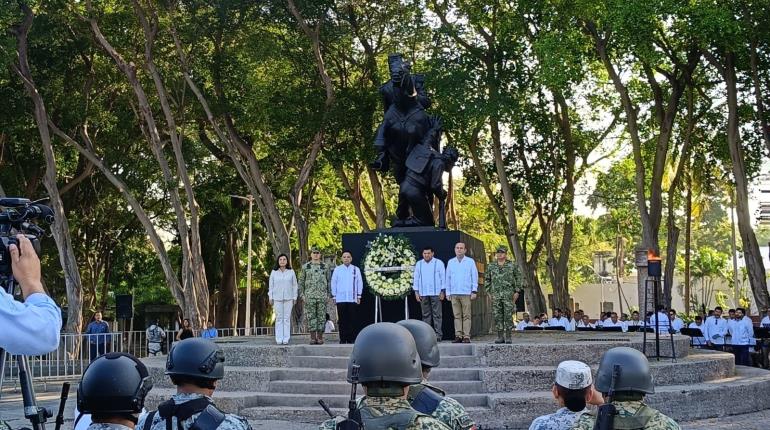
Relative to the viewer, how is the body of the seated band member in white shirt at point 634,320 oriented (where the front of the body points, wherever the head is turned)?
toward the camera

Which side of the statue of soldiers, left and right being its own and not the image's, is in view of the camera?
front

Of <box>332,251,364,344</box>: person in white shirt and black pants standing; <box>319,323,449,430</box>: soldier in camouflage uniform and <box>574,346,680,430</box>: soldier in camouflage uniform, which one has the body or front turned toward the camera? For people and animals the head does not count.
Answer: the person in white shirt and black pants standing

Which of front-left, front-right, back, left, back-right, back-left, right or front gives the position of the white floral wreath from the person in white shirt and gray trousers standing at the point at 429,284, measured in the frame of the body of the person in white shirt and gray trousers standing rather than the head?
back-right

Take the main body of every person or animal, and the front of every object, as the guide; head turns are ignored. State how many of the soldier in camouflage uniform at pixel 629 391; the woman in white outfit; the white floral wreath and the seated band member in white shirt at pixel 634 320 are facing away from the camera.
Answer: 1

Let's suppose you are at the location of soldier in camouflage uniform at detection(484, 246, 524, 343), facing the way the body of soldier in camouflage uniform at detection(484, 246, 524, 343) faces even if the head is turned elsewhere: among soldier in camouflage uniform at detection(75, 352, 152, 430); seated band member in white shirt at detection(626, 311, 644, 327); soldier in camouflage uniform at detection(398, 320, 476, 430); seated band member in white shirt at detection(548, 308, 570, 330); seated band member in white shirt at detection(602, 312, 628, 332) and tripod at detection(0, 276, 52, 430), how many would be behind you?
3

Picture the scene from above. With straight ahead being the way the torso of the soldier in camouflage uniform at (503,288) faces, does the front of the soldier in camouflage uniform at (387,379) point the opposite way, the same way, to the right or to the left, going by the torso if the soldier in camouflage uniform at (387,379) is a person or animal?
the opposite way

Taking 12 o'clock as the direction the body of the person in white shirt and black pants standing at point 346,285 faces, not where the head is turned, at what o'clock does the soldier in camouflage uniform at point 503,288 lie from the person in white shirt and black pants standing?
The soldier in camouflage uniform is roughly at 10 o'clock from the person in white shirt and black pants standing.

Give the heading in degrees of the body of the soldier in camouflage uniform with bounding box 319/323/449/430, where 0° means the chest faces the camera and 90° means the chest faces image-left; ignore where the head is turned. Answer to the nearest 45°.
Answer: approximately 180°

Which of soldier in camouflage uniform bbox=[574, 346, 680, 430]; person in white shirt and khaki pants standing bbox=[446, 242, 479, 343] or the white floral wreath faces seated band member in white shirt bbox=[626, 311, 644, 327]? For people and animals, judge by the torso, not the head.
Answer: the soldier in camouflage uniform

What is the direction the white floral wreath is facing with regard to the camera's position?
facing the viewer

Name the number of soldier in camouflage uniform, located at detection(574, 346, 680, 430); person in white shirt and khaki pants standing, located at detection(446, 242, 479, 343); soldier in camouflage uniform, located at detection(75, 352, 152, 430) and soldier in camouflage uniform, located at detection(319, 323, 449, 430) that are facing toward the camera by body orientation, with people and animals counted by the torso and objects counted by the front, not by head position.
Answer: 1

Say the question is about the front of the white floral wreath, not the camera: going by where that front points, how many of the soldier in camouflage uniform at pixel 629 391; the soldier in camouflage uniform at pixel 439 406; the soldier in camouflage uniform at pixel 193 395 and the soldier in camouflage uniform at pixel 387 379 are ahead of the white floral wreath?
4

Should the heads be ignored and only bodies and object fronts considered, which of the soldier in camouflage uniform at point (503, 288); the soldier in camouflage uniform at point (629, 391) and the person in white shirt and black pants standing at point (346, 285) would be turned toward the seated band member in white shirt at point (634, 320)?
the soldier in camouflage uniform at point (629, 391)

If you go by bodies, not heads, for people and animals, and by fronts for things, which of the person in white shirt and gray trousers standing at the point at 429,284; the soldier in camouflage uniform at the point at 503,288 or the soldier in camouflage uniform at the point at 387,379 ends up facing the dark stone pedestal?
the soldier in camouflage uniform at the point at 387,379

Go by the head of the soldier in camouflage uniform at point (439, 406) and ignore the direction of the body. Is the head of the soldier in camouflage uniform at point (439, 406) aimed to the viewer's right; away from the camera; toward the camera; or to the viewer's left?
away from the camera

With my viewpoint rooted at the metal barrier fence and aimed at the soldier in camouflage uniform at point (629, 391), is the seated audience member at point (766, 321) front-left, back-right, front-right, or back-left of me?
front-left

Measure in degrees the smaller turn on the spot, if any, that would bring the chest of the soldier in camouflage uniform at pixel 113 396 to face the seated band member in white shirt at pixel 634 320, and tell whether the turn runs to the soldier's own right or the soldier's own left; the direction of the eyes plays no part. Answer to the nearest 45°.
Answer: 0° — they already face them
